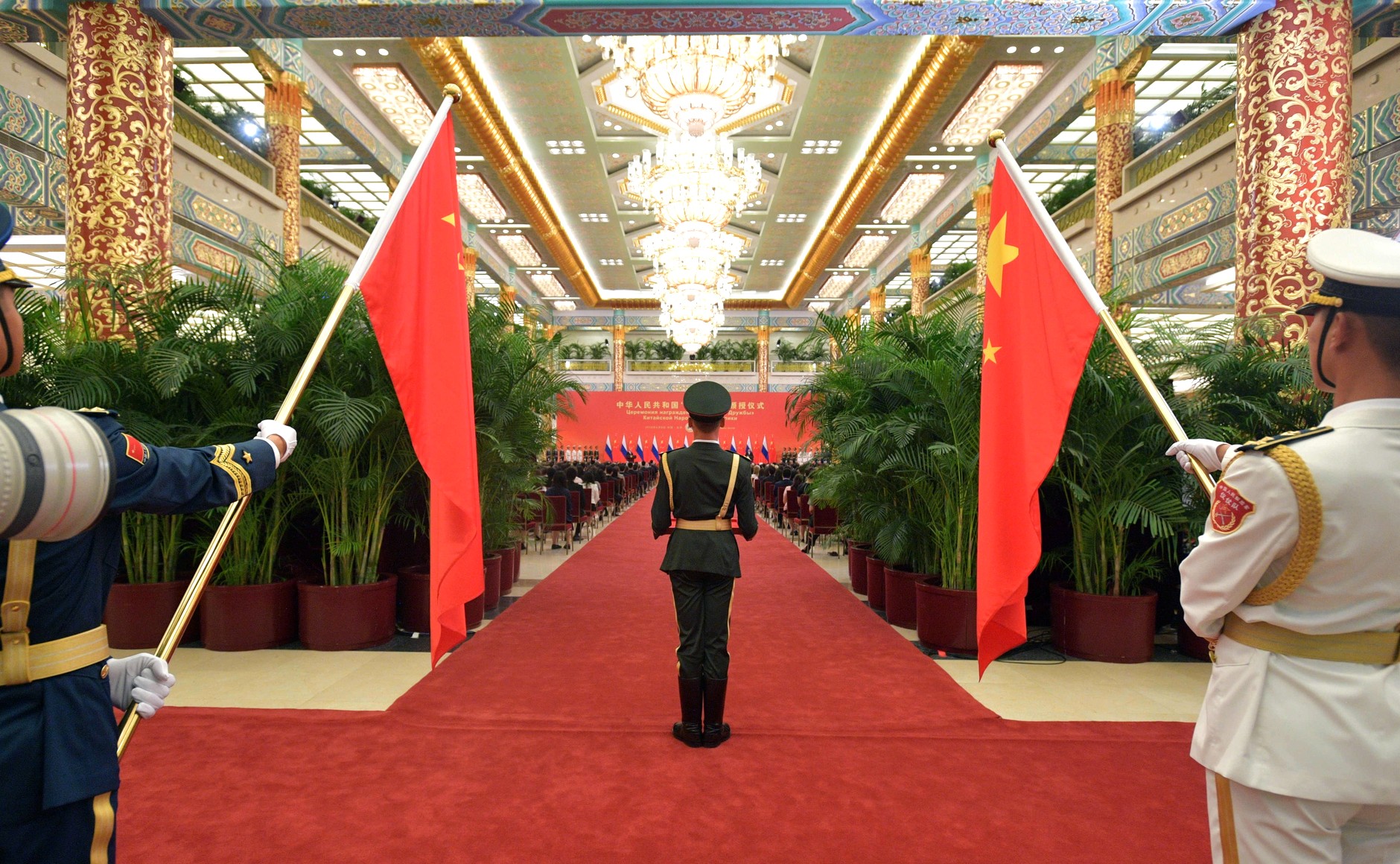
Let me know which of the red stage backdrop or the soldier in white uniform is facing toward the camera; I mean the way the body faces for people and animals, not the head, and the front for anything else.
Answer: the red stage backdrop

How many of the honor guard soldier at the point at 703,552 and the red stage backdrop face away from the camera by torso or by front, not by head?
1

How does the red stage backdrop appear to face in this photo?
toward the camera

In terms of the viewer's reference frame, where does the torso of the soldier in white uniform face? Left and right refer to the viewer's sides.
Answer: facing away from the viewer and to the left of the viewer

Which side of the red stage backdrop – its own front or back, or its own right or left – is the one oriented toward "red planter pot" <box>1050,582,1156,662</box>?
front

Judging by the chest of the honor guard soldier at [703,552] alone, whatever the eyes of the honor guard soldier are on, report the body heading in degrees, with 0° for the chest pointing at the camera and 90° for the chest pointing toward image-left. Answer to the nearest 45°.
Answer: approximately 180°

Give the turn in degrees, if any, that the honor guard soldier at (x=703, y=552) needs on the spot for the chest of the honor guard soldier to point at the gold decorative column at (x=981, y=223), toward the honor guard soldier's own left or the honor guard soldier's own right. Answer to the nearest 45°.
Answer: approximately 45° to the honor guard soldier's own right

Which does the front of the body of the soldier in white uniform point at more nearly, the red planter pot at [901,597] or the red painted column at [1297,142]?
the red planter pot

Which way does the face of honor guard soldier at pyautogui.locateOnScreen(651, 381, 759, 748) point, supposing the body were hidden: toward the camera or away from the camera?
away from the camera

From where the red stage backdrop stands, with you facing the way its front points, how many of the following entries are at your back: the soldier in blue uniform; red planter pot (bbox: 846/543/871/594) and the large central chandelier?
0

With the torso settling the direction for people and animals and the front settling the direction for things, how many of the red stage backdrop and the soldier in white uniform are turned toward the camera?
1

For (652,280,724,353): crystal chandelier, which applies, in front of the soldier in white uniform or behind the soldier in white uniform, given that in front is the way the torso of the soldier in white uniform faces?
in front

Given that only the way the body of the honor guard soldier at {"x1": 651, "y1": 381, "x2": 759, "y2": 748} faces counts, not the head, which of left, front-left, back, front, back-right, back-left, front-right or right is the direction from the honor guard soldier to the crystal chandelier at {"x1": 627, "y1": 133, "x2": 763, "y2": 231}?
front

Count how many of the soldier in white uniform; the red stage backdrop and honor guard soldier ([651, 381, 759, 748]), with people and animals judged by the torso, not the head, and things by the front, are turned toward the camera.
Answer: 1

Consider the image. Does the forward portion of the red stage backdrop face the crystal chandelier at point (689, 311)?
yes

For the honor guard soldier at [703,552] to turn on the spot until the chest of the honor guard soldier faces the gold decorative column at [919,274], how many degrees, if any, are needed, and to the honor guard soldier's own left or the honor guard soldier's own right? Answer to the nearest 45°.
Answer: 0° — they already face it

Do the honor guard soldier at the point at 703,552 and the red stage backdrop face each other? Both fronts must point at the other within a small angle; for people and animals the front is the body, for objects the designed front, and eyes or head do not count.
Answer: yes

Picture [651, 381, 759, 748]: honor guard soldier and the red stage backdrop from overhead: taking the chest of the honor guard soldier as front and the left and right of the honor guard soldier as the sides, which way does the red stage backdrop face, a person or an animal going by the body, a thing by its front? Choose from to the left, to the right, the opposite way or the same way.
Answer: the opposite way
